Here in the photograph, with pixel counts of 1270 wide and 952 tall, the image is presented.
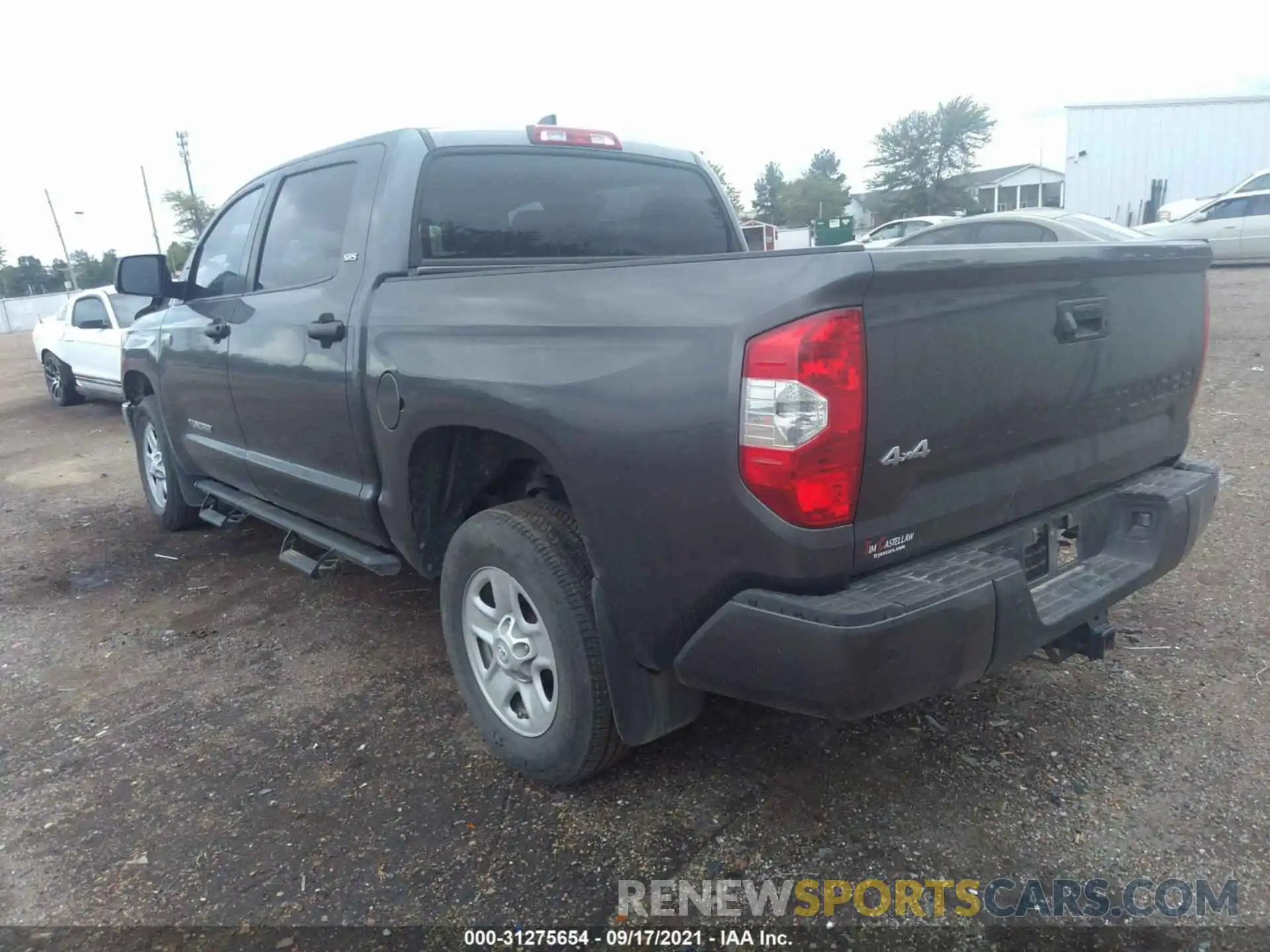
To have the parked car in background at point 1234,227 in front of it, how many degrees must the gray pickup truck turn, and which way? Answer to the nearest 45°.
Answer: approximately 90° to its right

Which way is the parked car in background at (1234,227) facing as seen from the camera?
to the viewer's left

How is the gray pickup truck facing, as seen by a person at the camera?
facing away from the viewer and to the left of the viewer

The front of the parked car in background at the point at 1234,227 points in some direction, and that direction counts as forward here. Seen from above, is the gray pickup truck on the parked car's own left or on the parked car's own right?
on the parked car's own left

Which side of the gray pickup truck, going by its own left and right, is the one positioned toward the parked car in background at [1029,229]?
right

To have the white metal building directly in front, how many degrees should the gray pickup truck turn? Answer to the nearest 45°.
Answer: approximately 90° to its right
